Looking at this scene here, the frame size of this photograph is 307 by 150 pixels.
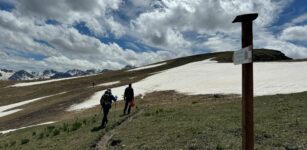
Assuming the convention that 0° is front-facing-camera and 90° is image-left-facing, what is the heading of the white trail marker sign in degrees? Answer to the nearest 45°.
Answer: approximately 45°
